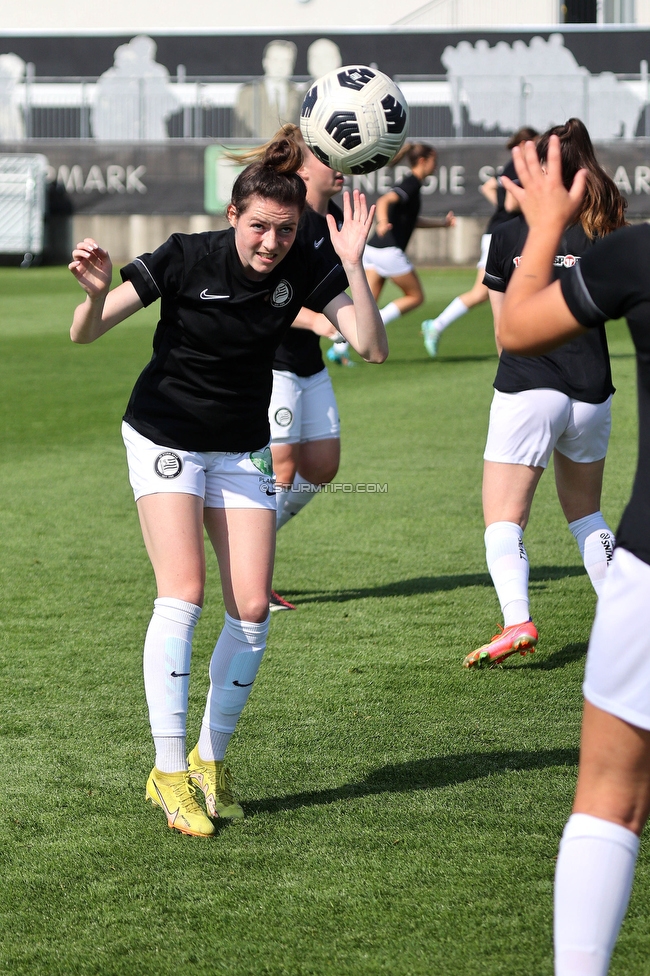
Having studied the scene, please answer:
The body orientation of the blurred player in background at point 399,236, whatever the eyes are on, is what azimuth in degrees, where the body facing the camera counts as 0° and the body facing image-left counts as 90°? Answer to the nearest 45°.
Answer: approximately 270°

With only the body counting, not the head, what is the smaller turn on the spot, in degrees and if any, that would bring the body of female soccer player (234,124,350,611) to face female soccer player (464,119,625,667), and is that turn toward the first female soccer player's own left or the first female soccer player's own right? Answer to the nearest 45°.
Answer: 0° — they already face them

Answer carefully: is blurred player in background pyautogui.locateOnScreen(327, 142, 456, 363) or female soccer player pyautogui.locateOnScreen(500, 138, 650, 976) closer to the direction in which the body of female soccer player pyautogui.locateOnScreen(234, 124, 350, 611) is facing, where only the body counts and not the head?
the female soccer player

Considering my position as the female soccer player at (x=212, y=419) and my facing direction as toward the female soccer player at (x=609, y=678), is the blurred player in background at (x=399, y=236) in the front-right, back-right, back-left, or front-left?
back-left

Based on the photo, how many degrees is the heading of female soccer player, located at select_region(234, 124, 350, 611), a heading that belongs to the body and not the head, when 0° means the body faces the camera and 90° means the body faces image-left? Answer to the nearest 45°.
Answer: approximately 315°
